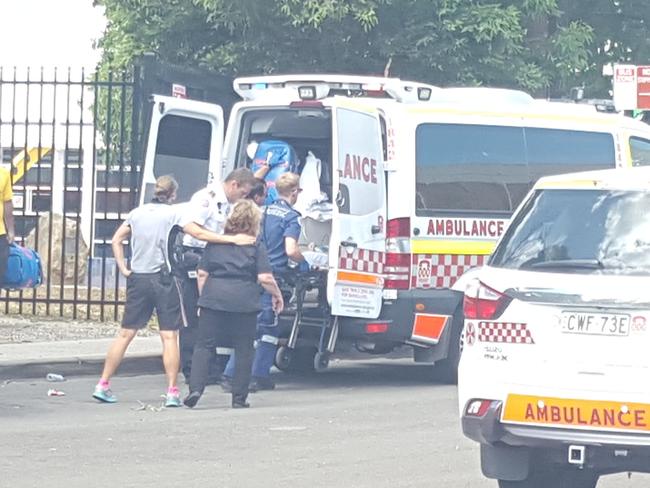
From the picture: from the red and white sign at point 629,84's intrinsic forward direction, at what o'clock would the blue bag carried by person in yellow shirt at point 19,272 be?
The blue bag carried by person in yellow shirt is roughly at 1 o'clock from the red and white sign.

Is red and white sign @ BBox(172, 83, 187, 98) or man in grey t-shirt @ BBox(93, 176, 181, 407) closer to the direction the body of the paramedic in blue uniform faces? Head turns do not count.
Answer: the red and white sign

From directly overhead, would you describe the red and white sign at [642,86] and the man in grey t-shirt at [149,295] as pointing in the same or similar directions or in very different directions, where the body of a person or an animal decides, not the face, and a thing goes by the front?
very different directions

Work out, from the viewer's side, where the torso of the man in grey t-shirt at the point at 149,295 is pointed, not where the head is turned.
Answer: away from the camera

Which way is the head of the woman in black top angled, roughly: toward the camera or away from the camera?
away from the camera

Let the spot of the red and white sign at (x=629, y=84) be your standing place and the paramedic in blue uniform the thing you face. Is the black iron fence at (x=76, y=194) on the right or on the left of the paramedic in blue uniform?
right

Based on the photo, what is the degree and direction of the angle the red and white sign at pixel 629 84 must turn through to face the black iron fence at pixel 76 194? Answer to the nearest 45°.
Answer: approximately 45° to its right

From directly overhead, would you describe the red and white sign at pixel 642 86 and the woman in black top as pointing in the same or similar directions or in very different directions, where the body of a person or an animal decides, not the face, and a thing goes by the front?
very different directions
